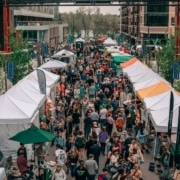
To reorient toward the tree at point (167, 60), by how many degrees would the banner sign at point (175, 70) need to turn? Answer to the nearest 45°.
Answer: approximately 180°

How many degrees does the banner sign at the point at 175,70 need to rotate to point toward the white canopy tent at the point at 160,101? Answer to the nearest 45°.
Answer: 0° — it already faces it

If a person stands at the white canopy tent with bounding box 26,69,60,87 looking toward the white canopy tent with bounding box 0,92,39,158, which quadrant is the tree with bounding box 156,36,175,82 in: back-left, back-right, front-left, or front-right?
back-left

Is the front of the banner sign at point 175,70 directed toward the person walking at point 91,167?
yes

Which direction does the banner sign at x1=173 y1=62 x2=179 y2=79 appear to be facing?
toward the camera

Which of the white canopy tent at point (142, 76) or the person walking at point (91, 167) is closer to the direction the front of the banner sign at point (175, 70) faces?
the person walking

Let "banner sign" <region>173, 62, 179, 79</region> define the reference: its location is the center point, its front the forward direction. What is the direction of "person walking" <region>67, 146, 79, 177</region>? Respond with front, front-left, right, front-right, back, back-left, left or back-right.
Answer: front

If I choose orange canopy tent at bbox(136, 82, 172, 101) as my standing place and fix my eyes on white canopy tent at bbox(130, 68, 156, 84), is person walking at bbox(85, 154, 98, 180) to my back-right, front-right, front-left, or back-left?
back-left

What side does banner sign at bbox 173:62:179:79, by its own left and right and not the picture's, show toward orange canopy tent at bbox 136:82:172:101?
front

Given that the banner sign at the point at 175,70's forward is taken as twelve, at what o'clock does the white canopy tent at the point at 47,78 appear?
The white canopy tent is roughly at 2 o'clock from the banner sign.

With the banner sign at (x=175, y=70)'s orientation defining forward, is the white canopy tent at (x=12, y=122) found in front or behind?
in front

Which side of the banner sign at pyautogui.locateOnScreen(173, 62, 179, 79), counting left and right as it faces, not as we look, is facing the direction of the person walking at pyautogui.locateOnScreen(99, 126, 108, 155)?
front

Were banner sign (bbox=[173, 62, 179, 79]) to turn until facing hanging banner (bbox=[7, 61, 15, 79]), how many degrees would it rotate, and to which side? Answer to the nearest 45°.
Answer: approximately 90° to its right

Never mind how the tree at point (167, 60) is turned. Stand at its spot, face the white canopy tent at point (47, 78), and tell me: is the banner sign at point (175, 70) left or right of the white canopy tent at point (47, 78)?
left
